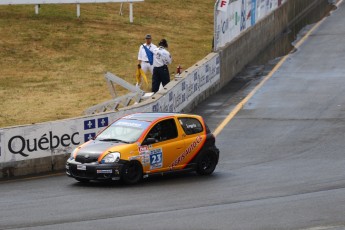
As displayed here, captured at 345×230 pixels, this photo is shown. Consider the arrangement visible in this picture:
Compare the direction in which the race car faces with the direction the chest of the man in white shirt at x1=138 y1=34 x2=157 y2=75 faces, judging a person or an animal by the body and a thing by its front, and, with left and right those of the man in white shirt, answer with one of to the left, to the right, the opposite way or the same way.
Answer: to the right

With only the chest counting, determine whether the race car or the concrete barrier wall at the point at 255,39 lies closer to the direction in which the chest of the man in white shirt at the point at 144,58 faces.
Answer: the race car

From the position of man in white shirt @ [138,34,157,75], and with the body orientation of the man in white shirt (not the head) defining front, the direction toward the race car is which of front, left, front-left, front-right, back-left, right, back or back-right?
front-right

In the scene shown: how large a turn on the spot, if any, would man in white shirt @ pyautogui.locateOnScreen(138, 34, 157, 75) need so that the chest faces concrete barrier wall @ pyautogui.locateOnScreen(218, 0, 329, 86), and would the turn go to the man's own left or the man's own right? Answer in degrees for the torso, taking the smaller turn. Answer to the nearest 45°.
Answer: approximately 90° to the man's own left

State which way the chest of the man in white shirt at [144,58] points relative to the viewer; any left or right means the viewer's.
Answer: facing the viewer and to the right of the viewer

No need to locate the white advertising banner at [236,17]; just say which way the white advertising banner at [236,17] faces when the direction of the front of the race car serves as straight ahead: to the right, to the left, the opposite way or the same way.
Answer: to the left

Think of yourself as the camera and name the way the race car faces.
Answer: facing the viewer and to the left of the viewer

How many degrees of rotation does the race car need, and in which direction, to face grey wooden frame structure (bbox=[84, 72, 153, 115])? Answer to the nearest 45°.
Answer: approximately 135° to its right
